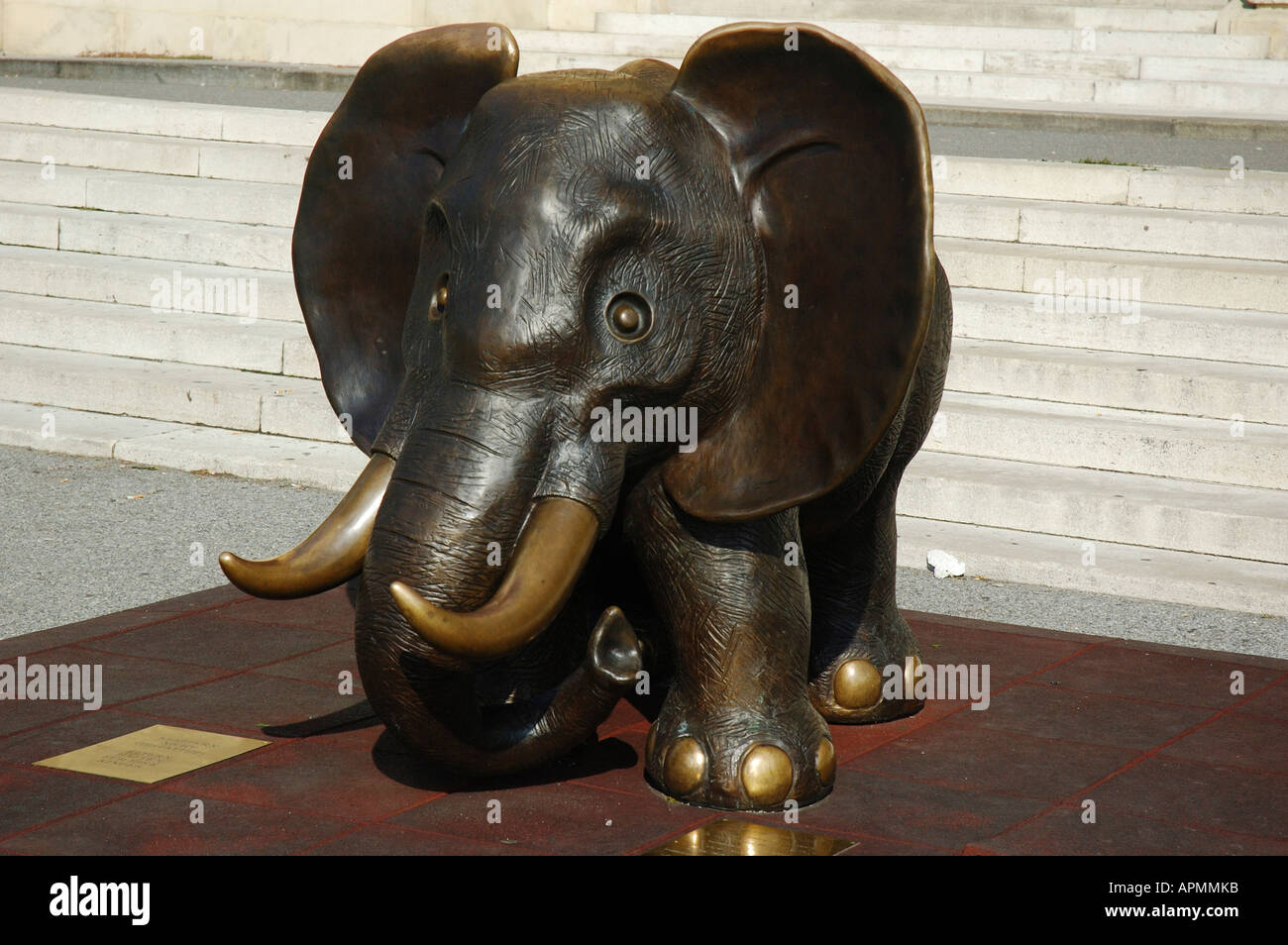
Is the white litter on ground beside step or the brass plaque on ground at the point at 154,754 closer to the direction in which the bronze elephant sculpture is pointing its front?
the brass plaque on ground

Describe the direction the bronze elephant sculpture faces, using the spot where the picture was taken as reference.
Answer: facing the viewer and to the left of the viewer

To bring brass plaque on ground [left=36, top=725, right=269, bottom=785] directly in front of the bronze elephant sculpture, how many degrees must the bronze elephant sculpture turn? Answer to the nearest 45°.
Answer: approximately 45° to its right
